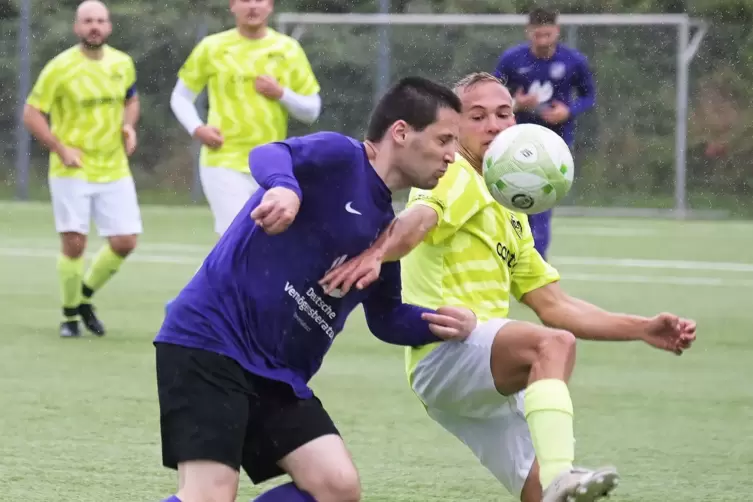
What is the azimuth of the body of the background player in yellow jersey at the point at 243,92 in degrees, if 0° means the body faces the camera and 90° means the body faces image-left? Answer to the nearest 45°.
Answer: approximately 0°

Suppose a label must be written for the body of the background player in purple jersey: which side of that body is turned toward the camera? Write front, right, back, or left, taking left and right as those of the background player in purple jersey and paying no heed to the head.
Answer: front

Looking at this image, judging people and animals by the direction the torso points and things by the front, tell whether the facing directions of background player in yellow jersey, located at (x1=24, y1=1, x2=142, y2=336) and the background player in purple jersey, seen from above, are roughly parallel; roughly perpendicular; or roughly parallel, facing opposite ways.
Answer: roughly parallel

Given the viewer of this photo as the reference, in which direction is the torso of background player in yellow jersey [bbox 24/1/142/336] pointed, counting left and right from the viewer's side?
facing the viewer

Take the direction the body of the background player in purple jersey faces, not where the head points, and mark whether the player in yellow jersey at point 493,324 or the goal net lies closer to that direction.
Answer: the player in yellow jersey

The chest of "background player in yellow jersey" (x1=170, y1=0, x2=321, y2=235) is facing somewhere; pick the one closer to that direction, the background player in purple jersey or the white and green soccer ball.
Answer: the white and green soccer ball

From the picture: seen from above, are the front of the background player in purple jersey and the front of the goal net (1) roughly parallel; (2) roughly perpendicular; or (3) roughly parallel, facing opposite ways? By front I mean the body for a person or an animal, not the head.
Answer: roughly parallel

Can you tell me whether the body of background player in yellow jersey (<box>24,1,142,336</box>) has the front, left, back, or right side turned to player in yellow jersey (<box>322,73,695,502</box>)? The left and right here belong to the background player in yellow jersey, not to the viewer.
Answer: front

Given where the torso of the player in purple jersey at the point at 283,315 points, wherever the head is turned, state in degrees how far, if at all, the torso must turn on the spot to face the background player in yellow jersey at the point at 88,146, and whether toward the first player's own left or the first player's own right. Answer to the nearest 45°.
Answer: approximately 135° to the first player's own left

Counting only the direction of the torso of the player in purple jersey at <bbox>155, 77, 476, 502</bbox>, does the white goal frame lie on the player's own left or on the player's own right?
on the player's own left

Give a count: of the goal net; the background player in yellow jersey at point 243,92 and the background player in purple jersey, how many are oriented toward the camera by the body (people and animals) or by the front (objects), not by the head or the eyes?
3
